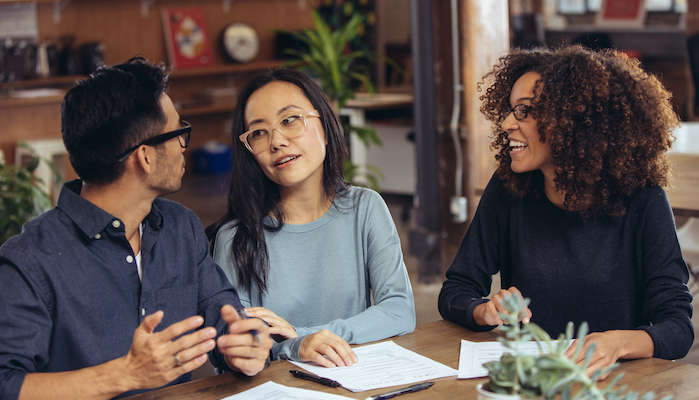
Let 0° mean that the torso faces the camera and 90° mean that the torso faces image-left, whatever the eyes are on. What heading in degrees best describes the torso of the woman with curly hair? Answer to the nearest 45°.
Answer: approximately 45°

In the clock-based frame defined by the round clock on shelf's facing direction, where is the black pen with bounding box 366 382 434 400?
The black pen is roughly at 12 o'clock from the round clock on shelf.

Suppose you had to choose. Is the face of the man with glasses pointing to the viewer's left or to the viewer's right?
to the viewer's right

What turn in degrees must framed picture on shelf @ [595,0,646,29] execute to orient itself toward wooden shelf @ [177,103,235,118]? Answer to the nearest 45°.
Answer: approximately 45° to its right

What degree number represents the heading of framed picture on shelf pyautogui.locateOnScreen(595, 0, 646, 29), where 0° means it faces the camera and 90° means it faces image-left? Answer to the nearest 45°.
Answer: approximately 0°

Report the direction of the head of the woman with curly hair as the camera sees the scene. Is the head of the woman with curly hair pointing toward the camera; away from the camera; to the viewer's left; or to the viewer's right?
to the viewer's left

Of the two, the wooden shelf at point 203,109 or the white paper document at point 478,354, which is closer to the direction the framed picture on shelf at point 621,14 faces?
the white paper document

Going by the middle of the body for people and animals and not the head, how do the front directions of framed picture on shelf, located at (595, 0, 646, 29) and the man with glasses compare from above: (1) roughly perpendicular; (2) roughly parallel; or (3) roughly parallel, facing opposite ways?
roughly perpendicular

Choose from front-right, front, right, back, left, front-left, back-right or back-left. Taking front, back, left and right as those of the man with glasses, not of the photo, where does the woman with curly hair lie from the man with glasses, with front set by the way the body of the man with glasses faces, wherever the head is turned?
front-left
